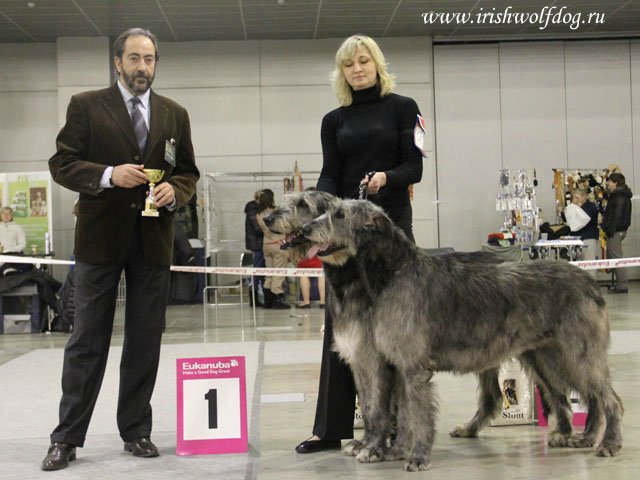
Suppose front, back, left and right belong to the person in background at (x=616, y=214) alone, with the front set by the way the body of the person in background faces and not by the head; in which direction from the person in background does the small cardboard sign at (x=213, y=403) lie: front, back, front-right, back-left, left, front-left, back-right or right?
left

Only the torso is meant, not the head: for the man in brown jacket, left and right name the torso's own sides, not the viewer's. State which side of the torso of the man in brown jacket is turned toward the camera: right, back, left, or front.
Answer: front

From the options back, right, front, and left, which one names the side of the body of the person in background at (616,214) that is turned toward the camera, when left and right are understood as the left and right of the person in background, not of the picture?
left

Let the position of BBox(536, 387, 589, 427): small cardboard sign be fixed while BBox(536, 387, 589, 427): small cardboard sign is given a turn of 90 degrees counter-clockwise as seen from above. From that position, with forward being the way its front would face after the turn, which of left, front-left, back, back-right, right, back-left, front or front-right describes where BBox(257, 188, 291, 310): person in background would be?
back-left

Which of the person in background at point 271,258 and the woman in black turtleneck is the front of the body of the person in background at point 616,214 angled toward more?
the person in background

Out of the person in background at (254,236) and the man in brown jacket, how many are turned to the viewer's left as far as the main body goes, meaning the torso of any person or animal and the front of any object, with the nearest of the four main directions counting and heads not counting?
0

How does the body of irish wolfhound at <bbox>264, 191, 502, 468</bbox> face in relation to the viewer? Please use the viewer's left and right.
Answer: facing to the left of the viewer

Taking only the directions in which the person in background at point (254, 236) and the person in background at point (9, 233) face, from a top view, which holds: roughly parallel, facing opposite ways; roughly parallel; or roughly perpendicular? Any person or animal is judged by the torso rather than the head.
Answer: roughly perpendicular
